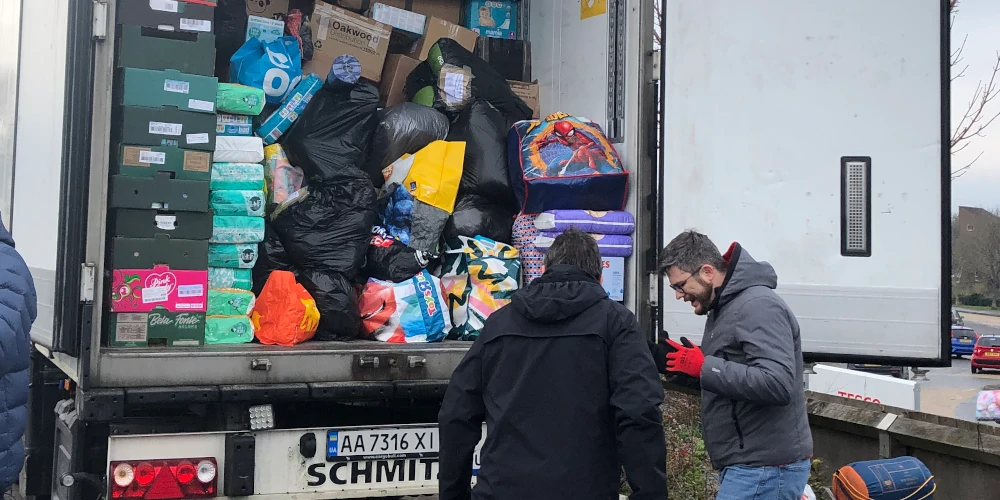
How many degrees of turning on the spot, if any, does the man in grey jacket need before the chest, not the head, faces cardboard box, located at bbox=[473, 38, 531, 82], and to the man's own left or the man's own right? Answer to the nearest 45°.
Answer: approximately 45° to the man's own right

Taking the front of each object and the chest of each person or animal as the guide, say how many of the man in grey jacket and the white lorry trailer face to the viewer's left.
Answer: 1

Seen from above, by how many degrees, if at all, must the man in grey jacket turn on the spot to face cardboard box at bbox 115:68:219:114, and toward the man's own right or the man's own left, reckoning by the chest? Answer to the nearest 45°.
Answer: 0° — they already face it

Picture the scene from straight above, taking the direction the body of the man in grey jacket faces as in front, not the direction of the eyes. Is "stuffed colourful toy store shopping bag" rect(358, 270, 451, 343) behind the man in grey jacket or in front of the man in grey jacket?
in front

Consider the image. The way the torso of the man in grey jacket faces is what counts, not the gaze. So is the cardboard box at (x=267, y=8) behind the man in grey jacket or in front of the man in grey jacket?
in front

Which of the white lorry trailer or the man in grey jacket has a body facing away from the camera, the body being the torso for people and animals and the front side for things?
the white lorry trailer

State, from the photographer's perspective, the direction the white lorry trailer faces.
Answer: facing away from the viewer

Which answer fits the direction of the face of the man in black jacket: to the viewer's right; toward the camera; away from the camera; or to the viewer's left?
away from the camera

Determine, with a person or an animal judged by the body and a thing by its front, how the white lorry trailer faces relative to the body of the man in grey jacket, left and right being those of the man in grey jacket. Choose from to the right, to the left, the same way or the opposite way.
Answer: to the right

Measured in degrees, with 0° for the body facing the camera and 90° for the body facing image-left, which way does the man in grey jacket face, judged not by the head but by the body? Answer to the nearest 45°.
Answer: approximately 90°
